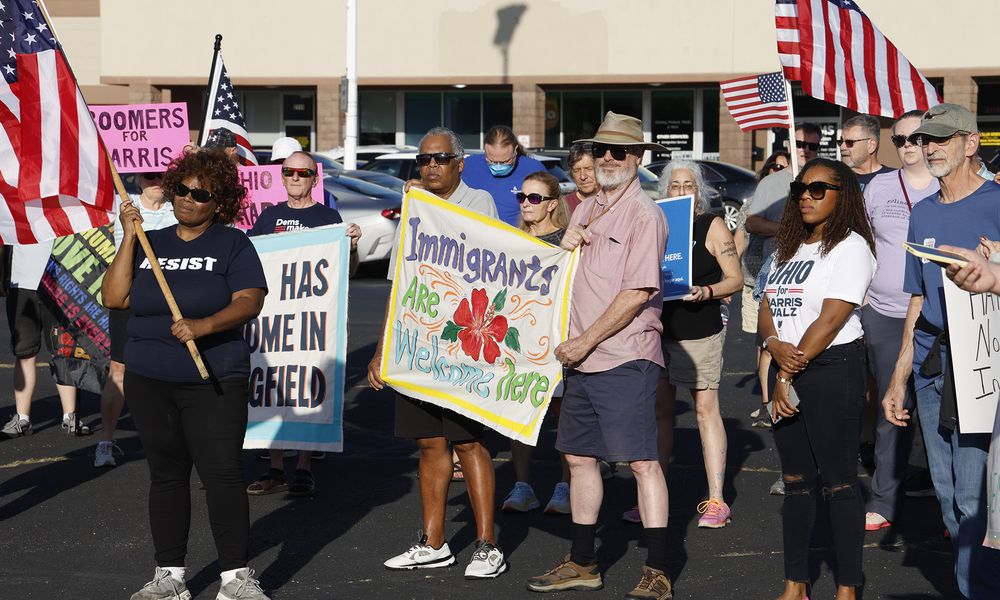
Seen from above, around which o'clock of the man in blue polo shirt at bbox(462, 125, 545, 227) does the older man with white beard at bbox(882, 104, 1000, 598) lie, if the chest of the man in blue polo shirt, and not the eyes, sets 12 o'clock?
The older man with white beard is roughly at 11 o'clock from the man in blue polo shirt.

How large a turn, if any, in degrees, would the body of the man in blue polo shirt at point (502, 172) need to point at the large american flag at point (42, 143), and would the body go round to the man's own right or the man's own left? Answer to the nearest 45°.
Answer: approximately 45° to the man's own right

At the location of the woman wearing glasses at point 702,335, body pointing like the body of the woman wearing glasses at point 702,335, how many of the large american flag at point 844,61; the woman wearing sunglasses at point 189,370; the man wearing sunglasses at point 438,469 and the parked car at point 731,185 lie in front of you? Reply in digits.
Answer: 2

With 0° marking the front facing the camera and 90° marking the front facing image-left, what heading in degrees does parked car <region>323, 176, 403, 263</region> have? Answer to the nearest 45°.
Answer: approximately 135°

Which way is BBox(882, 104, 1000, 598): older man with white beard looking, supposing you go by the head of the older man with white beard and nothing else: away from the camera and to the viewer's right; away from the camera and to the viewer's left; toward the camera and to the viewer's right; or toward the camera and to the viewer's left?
toward the camera and to the viewer's left

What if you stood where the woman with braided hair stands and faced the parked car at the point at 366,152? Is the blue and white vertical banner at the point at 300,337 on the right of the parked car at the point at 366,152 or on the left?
left

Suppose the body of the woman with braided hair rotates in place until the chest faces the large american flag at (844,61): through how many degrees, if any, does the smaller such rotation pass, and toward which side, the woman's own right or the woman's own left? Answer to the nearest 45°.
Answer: approximately 135° to the woman's own right

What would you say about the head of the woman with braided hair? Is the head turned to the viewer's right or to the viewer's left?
to the viewer's left

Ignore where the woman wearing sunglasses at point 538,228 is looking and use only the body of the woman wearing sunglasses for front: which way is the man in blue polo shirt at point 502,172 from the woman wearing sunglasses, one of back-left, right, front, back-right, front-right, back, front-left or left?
back-right

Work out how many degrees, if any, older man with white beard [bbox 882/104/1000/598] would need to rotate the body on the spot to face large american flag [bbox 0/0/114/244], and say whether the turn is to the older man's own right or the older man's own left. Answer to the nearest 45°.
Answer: approximately 45° to the older man's own right

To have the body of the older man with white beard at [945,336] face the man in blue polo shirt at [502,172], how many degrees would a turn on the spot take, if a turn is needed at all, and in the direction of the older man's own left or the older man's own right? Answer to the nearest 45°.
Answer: approximately 90° to the older man's own right

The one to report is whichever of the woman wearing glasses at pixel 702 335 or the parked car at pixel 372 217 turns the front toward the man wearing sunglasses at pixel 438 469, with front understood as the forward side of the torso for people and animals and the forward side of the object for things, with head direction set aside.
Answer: the woman wearing glasses

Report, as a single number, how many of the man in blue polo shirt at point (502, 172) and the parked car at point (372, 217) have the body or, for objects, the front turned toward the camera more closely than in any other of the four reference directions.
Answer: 1
